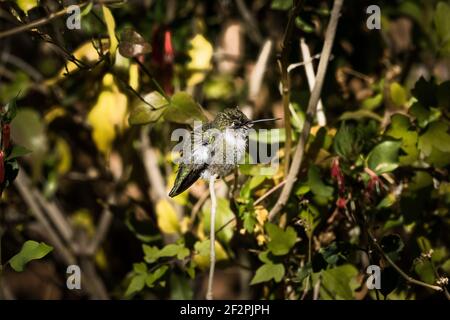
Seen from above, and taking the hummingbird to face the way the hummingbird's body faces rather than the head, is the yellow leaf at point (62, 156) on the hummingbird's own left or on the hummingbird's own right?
on the hummingbird's own left

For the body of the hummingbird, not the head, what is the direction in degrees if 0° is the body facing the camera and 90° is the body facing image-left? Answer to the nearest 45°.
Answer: approximately 270°
